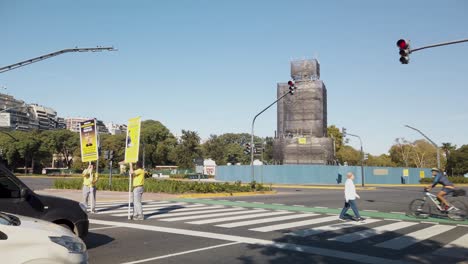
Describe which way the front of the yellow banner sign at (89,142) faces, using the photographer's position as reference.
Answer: facing the viewer

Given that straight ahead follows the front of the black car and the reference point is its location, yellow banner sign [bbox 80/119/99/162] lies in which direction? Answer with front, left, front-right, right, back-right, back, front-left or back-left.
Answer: left

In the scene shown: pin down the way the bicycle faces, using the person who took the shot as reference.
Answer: facing to the left of the viewer

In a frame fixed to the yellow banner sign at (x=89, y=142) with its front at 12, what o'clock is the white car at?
The white car is roughly at 12 o'clock from the yellow banner sign.

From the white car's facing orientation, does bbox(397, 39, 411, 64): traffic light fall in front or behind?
in front

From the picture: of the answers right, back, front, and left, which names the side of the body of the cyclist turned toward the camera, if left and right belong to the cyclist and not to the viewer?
left

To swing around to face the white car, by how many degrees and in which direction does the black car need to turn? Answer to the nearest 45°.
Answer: approximately 90° to its right

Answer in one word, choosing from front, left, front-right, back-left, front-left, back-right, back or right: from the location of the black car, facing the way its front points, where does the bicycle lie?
front

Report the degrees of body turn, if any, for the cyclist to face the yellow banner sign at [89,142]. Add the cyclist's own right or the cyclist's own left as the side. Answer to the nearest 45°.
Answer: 0° — they already face it

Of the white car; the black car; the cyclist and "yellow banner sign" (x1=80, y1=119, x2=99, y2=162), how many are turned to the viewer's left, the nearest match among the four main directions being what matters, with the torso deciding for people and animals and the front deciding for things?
1

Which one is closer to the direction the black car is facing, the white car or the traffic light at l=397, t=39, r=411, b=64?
the traffic light

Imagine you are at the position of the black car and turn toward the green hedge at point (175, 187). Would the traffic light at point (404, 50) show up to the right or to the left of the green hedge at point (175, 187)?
right

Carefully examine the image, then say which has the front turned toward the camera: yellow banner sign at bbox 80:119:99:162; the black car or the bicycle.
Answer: the yellow banner sign

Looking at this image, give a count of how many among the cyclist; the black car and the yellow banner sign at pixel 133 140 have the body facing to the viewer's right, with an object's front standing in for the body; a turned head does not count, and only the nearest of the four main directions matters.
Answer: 1

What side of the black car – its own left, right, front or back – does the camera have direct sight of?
right
